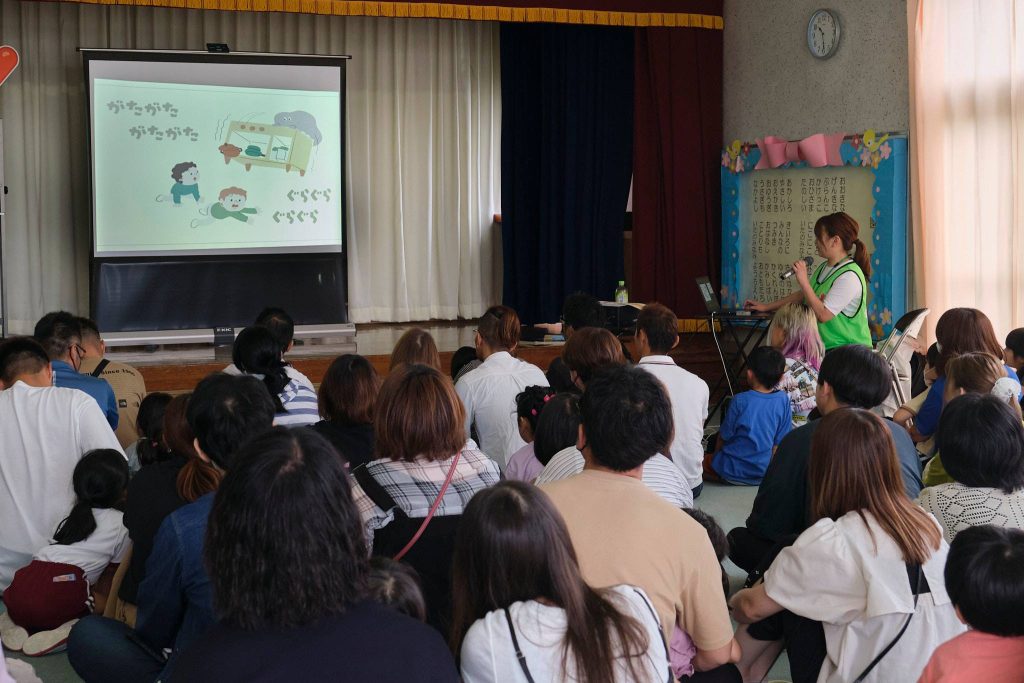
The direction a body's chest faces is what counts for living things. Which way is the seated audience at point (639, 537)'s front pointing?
away from the camera

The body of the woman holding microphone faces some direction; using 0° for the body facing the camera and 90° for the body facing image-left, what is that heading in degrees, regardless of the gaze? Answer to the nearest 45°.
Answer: approximately 90°

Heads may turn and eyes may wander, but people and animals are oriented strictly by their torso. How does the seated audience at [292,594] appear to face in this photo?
away from the camera

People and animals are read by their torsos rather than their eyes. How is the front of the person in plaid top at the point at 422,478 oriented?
away from the camera

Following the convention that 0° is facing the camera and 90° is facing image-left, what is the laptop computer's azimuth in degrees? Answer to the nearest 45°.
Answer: approximately 270°

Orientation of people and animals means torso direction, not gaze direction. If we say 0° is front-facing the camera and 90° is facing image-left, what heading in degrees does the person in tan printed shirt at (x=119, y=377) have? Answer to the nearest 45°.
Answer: approximately 180°

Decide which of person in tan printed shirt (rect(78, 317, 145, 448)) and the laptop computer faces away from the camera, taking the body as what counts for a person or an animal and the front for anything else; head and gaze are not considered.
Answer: the person in tan printed shirt
